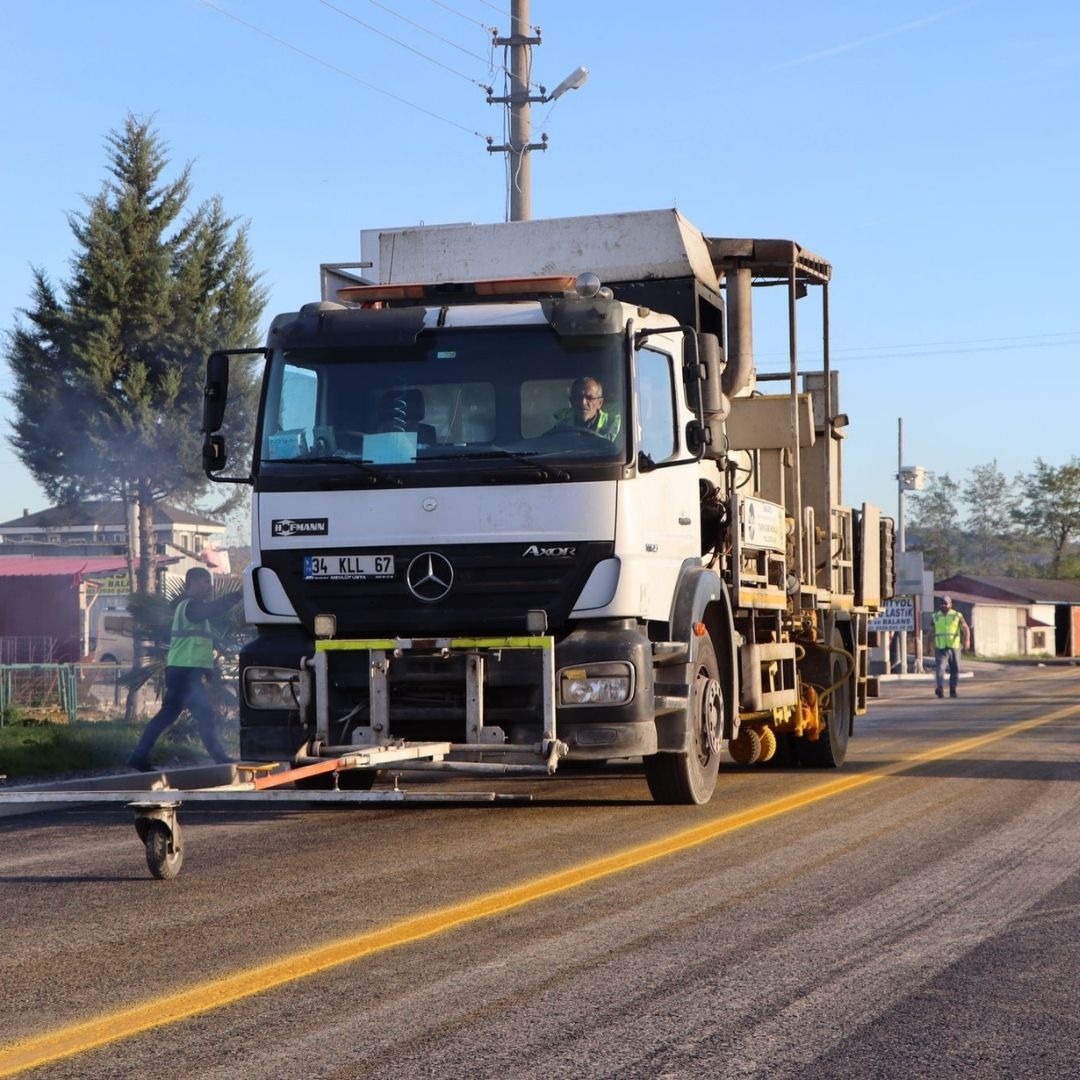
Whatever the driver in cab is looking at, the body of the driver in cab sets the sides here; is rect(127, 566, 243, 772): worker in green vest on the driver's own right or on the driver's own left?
on the driver's own right

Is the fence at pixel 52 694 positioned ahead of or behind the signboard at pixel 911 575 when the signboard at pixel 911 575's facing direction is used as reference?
ahead

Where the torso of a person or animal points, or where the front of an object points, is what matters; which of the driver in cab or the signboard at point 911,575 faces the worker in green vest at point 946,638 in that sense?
the signboard

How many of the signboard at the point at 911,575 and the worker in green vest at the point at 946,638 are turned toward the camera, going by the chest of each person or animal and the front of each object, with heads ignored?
2

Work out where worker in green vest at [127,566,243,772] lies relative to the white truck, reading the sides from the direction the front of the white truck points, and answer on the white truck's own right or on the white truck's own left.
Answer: on the white truck's own right

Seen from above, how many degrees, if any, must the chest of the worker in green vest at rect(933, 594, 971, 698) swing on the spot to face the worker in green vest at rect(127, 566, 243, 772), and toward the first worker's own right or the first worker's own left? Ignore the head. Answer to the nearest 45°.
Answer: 0° — they already face them
